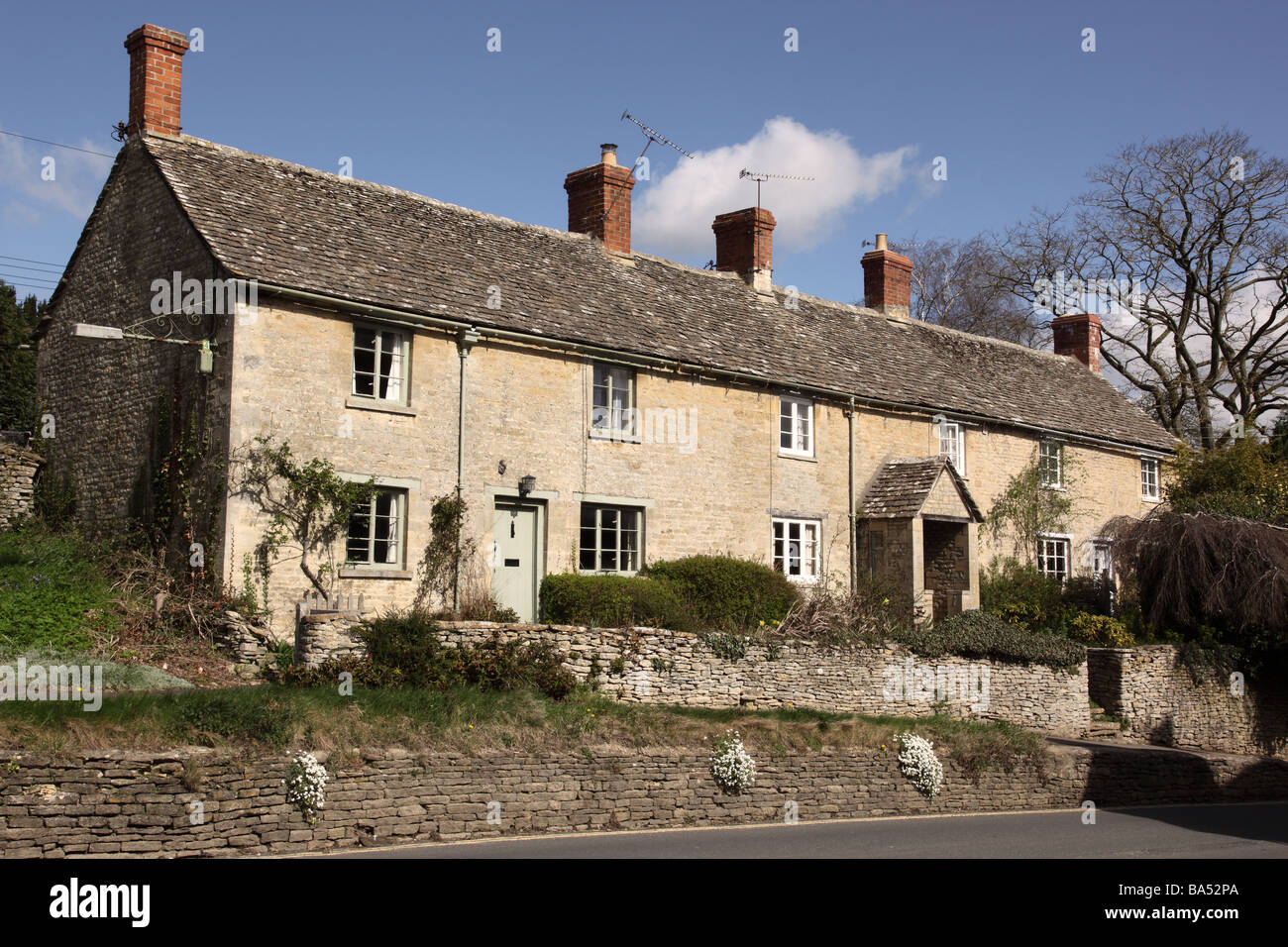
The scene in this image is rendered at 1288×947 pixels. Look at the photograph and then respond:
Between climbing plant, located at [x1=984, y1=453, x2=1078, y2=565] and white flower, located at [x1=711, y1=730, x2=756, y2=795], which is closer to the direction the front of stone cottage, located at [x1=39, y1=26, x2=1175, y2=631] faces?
the white flower

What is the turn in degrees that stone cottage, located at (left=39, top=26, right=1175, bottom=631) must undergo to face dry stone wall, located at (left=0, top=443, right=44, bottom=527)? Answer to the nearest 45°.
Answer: approximately 135° to its right

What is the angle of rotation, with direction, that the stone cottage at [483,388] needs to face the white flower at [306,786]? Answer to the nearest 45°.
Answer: approximately 45° to its right

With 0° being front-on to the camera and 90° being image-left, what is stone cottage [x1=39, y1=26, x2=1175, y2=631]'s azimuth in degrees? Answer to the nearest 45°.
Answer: approximately 315°

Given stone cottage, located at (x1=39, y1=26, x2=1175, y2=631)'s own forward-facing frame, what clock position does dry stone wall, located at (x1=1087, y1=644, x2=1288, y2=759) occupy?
The dry stone wall is roughly at 10 o'clock from the stone cottage.
